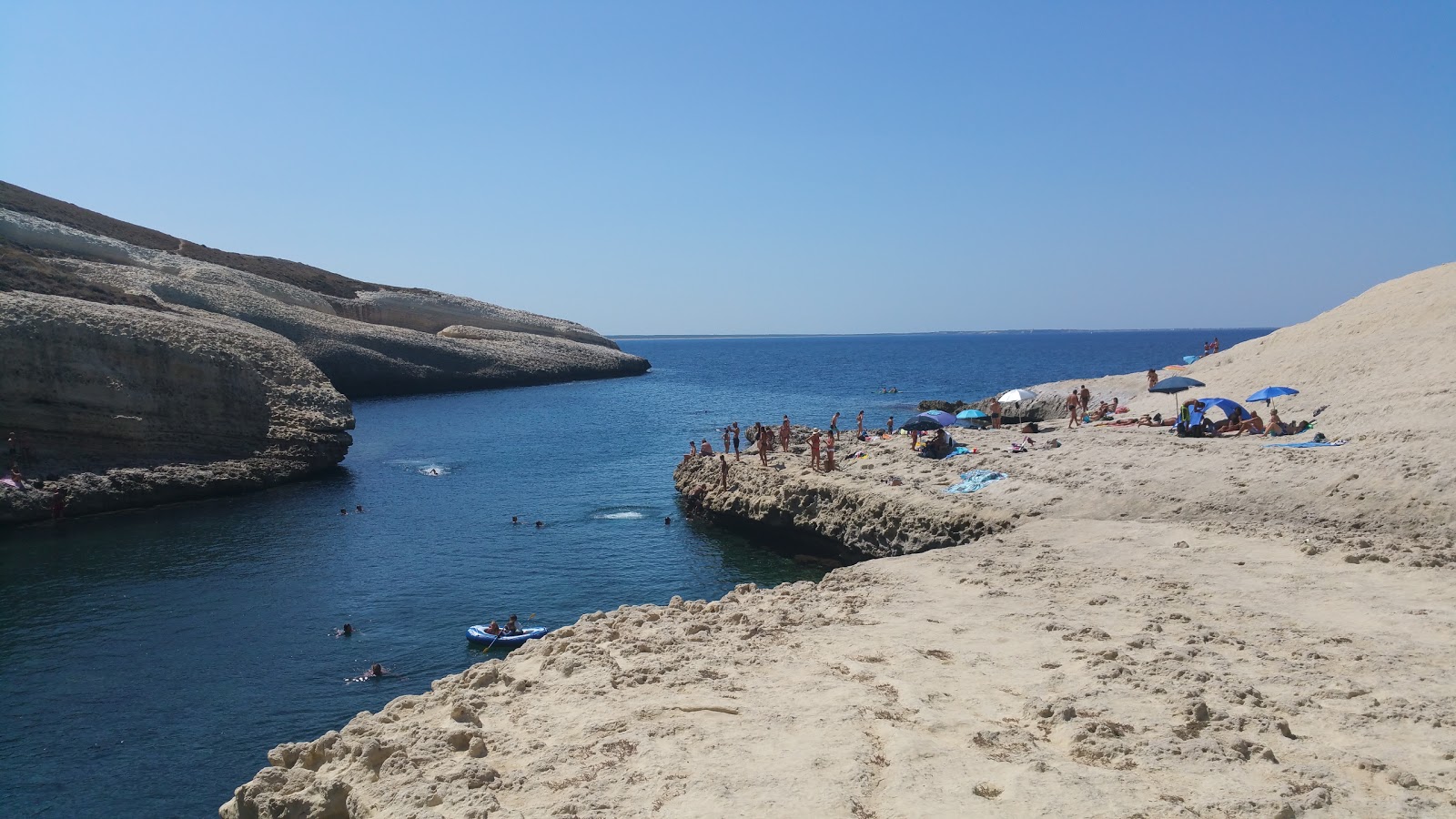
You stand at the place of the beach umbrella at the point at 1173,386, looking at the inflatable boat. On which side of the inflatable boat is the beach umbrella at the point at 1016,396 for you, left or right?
right
